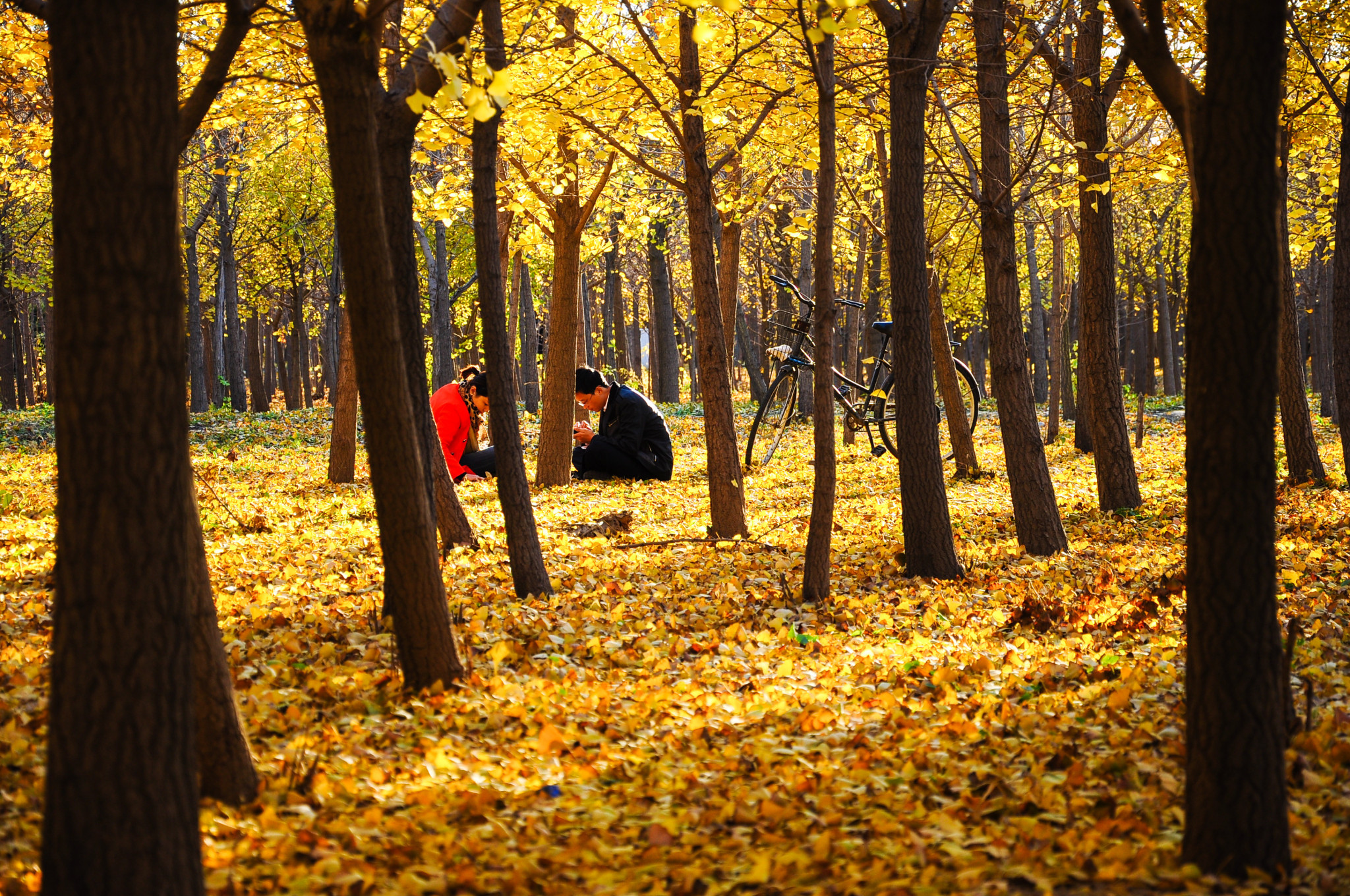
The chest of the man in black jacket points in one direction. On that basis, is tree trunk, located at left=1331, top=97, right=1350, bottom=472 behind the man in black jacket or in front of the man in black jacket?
behind

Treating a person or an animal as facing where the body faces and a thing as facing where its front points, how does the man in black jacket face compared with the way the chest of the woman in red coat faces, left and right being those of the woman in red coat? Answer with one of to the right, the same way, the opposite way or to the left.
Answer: the opposite way

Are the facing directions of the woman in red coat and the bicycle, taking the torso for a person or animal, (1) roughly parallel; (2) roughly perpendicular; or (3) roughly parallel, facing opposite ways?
roughly parallel, facing opposite ways

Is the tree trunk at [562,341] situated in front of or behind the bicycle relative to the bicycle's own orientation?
in front

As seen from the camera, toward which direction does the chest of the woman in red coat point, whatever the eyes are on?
to the viewer's right

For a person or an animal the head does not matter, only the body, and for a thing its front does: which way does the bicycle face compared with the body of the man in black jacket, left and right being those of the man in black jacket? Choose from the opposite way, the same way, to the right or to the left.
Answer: the same way

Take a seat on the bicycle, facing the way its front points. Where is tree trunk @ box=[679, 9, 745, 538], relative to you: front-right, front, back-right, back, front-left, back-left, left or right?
left

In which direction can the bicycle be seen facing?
to the viewer's left

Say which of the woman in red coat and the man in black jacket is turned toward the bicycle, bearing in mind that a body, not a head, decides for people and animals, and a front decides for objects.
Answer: the woman in red coat

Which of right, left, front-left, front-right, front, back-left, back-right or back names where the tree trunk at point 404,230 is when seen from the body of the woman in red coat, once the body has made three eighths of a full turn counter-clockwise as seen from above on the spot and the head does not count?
back-left

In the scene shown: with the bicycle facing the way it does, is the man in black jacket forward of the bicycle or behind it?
forward

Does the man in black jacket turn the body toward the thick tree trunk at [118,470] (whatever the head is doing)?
no

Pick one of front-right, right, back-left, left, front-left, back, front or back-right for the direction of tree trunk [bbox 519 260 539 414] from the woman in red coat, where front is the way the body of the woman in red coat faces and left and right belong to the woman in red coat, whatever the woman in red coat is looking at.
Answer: left

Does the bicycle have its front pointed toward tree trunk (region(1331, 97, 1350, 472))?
no

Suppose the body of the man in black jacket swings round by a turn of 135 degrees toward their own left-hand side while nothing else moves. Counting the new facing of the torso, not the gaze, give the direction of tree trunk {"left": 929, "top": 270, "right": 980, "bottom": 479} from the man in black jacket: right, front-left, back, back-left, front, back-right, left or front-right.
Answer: front-left

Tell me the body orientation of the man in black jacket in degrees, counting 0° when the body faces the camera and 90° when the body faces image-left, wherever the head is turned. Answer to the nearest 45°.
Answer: approximately 90°

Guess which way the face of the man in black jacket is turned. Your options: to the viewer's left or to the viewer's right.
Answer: to the viewer's left
